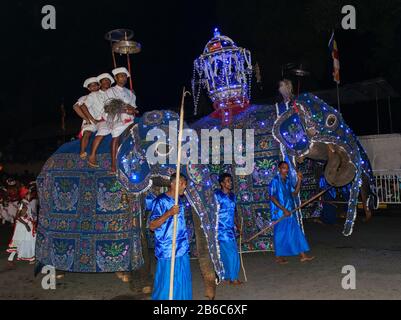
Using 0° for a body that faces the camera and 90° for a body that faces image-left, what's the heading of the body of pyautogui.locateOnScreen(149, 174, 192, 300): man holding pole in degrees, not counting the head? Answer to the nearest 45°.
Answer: approximately 315°

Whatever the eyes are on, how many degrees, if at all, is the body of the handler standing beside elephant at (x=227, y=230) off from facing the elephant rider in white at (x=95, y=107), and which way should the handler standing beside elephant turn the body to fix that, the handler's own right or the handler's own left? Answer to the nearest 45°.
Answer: approximately 135° to the handler's own right

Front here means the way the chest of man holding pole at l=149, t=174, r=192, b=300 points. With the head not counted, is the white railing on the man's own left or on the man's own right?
on the man's own left

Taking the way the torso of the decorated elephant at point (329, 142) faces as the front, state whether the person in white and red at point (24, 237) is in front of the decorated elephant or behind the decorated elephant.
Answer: behind

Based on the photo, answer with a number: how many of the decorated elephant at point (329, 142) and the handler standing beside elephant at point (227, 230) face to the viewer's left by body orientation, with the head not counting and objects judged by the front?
0

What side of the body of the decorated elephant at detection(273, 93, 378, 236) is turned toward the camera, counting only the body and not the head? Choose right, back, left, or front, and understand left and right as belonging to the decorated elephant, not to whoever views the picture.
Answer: right

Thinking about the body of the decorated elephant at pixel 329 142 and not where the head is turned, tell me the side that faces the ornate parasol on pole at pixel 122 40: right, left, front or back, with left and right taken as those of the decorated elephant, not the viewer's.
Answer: back

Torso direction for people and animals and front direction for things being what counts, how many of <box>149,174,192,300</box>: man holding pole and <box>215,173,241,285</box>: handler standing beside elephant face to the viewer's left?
0

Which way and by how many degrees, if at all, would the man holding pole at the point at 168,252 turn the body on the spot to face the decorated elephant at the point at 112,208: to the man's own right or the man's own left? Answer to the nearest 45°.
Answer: approximately 180°

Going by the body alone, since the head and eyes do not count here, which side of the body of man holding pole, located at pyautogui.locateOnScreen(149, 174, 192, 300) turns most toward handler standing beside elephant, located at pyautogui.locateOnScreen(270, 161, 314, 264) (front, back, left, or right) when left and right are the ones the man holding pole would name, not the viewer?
left
